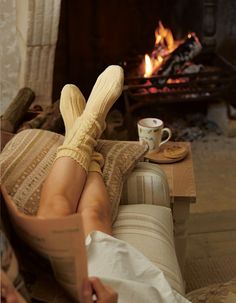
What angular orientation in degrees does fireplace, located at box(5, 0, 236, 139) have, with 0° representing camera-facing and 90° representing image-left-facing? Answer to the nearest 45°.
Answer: approximately 0°

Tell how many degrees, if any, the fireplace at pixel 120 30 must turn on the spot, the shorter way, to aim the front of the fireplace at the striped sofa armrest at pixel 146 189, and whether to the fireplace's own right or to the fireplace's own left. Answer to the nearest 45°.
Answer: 0° — it already faces it

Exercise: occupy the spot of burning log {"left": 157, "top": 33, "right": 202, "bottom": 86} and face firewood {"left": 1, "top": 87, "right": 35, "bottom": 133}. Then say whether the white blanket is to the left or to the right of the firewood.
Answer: left

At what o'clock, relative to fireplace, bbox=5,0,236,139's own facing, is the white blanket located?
The white blanket is roughly at 12 o'clock from the fireplace.

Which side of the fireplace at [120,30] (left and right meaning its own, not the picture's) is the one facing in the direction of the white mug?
front

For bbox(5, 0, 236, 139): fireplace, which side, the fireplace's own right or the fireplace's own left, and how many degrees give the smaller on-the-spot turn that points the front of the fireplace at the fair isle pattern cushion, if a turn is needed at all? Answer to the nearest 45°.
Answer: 0° — it already faces it

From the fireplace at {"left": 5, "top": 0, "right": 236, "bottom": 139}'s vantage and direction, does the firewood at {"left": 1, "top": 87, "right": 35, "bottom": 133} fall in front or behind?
in front
